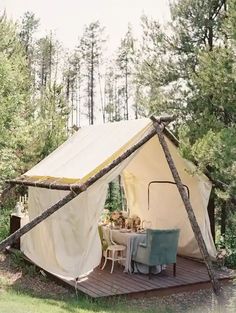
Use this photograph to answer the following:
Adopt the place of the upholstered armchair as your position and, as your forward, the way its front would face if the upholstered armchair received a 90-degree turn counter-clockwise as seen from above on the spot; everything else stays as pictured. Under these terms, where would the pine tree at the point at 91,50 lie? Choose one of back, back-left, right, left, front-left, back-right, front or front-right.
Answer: back-right

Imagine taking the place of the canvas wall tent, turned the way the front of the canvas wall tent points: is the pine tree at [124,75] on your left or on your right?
on your left

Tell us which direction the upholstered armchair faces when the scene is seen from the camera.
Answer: facing away from the viewer and to the left of the viewer

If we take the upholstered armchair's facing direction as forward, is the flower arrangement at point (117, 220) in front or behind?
in front

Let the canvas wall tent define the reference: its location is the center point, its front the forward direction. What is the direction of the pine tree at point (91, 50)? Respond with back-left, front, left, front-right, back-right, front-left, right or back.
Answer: back-left

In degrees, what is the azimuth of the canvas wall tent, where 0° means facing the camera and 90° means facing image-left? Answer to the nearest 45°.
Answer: approximately 315°
